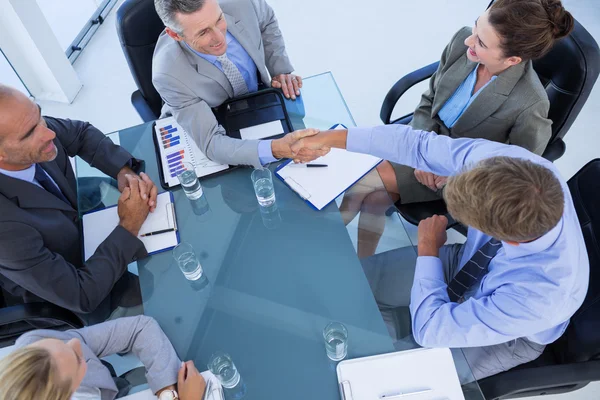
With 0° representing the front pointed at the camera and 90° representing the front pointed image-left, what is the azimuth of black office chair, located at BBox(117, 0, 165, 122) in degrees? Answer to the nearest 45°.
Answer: approximately 315°

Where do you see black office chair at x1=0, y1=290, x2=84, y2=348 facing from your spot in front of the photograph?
facing to the right of the viewer

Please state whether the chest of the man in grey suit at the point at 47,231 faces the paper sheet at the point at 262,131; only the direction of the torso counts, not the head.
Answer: yes

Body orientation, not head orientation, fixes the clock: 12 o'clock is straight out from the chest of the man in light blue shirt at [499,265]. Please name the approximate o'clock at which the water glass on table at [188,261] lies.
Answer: The water glass on table is roughly at 12 o'clock from the man in light blue shirt.

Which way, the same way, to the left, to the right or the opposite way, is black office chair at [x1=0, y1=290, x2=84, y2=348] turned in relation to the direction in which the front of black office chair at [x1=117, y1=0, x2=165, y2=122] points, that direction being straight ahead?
to the left

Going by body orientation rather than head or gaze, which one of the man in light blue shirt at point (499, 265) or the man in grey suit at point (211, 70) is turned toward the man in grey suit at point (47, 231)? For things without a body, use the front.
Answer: the man in light blue shirt

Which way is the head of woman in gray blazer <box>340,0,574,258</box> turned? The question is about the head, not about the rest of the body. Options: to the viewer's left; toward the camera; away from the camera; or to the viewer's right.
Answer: to the viewer's left

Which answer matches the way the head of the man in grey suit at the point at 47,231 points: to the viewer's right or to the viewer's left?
to the viewer's right

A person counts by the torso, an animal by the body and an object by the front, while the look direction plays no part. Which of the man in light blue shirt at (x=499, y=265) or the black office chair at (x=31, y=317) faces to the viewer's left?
the man in light blue shirt

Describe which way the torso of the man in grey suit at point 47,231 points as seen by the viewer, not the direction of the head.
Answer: to the viewer's right

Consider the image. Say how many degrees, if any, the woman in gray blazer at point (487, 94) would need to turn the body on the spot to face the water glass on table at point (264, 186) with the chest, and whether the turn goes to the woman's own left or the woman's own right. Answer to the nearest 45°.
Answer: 0° — they already face it

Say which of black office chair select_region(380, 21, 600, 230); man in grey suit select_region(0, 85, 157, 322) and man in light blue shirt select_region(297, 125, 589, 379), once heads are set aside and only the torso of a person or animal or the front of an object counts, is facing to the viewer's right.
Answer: the man in grey suit

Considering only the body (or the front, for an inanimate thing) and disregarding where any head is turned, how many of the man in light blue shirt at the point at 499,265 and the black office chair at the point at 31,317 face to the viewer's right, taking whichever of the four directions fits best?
1
